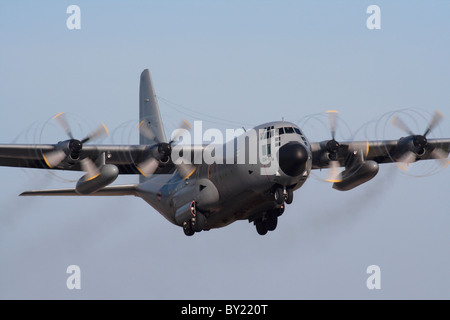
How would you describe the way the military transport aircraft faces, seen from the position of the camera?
facing the viewer and to the right of the viewer
